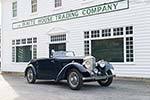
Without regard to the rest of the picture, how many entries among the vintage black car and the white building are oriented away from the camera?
0

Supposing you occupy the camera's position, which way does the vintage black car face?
facing the viewer and to the right of the viewer

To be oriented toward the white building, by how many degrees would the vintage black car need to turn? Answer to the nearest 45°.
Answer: approximately 135° to its left

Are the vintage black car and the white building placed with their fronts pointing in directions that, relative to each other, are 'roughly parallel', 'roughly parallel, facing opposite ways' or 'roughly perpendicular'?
roughly perpendicular

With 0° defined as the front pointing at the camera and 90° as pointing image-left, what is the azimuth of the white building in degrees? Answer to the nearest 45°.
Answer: approximately 45°
